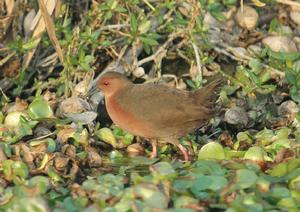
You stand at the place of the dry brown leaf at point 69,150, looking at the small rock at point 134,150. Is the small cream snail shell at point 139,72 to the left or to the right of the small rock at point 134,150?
left

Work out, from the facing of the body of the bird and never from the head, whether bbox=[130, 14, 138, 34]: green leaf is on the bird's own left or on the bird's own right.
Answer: on the bird's own right

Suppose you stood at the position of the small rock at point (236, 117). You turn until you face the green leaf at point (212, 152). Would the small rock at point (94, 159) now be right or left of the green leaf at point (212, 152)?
right

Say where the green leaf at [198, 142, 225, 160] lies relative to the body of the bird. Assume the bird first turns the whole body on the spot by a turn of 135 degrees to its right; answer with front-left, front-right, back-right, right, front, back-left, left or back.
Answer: right

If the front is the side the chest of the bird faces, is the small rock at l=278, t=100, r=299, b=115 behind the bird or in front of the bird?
behind

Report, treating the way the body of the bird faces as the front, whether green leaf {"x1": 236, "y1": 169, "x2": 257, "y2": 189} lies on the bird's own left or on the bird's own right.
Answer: on the bird's own left

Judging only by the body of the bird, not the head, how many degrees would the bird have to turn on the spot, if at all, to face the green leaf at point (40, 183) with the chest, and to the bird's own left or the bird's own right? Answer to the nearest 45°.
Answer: approximately 45° to the bird's own left

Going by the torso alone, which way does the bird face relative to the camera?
to the viewer's left

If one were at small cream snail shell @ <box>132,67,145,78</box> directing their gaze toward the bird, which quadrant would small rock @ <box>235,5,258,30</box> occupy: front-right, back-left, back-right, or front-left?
back-left

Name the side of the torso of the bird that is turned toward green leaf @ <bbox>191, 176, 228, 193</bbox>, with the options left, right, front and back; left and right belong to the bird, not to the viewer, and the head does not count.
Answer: left

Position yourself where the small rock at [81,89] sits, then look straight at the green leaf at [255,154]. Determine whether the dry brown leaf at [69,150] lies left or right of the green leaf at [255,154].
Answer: right

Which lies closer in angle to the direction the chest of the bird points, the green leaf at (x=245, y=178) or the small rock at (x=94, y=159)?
the small rock
